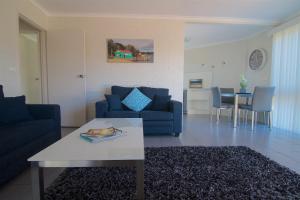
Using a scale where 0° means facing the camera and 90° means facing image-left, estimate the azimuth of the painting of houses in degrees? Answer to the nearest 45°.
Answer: approximately 0°

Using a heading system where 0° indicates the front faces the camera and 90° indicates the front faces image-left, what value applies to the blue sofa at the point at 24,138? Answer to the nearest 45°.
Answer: approximately 315°

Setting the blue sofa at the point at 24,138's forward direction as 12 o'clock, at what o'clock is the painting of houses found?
The painting of houses is roughly at 9 o'clock from the blue sofa.

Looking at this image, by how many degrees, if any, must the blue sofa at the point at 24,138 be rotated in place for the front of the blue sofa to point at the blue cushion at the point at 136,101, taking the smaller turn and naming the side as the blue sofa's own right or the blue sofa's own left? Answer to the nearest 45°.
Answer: approximately 90° to the blue sofa's own left

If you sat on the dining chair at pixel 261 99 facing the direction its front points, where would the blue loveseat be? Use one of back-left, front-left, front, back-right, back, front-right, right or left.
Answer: left

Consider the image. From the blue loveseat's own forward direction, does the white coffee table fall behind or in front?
in front

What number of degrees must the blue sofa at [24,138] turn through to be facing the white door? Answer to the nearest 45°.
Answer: approximately 135° to its left

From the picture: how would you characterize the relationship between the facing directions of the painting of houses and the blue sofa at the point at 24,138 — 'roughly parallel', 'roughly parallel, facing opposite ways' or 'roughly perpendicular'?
roughly perpendicular

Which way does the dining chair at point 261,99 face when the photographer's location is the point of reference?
facing away from the viewer and to the left of the viewer

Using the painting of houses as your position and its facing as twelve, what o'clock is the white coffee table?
The white coffee table is roughly at 12 o'clock from the painting of houses.

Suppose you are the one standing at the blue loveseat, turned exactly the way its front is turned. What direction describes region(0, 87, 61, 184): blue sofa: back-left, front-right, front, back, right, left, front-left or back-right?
front-right

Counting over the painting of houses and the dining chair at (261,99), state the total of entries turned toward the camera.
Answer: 1

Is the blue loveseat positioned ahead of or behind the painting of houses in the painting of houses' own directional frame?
ahead
